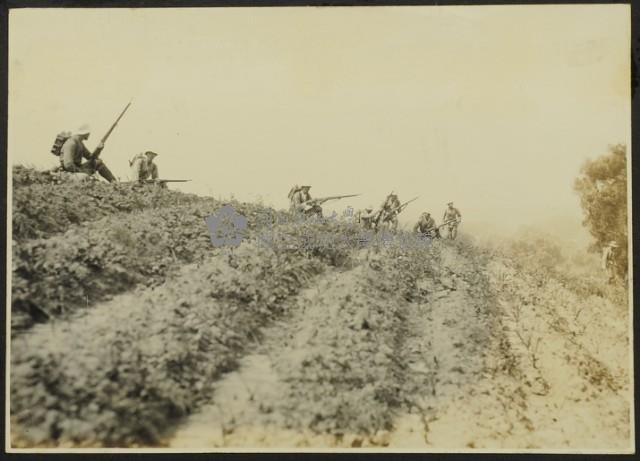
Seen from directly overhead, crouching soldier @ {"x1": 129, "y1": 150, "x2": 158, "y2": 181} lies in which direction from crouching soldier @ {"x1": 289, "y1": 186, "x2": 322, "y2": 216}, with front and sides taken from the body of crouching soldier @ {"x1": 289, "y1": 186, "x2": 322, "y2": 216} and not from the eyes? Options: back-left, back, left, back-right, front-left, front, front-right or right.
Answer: back

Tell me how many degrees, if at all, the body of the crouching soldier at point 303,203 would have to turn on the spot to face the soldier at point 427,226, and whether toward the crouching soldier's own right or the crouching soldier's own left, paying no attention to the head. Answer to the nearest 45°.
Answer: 0° — they already face them

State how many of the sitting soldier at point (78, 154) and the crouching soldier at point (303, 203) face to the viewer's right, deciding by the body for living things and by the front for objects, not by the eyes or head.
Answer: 2

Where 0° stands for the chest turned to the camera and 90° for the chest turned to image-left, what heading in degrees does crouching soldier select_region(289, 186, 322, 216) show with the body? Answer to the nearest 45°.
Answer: approximately 270°

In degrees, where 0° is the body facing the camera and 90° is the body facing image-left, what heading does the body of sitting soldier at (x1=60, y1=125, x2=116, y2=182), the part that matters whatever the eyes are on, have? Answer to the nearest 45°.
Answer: approximately 270°

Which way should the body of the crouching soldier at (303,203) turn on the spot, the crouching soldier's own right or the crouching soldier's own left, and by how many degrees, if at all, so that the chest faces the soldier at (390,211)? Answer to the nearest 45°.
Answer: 0° — they already face them

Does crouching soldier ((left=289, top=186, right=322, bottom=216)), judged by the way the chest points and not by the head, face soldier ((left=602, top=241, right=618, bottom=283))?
yes
